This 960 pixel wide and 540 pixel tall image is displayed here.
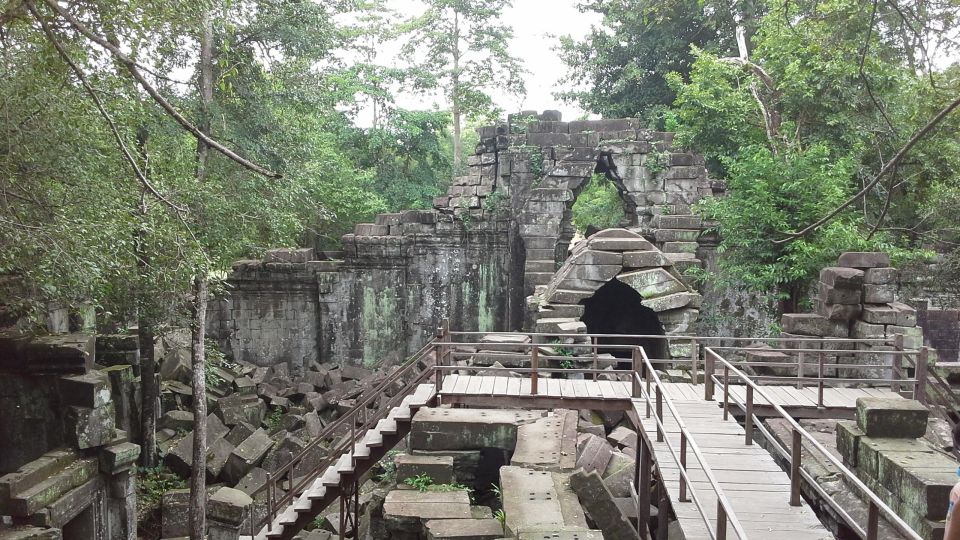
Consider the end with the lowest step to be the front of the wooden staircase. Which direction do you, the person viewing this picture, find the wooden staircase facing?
facing to the left of the viewer

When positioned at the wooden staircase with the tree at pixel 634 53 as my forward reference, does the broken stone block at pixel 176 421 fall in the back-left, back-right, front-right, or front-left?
front-left

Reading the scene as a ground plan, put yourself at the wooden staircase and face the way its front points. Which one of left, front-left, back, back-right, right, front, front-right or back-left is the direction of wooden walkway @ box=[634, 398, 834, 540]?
back-left

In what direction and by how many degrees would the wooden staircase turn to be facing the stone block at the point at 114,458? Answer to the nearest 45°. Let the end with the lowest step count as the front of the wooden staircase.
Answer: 0° — it already faces it

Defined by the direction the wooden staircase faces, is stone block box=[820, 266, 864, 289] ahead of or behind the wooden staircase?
behind

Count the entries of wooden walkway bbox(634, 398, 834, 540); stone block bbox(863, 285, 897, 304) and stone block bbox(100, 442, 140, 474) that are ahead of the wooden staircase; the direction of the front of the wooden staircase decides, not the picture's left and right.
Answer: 1

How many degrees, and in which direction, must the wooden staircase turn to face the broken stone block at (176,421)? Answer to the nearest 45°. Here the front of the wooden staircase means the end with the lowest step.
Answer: approximately 45° to its right

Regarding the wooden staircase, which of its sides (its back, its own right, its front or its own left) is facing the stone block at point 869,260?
back

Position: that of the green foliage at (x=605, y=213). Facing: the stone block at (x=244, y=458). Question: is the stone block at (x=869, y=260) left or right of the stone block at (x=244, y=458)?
left

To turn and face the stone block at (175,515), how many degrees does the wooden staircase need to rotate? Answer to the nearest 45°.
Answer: approximately 45° to its right

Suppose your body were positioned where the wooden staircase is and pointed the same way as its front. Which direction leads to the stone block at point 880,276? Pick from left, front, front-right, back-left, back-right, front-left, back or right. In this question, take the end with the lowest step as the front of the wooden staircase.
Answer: back

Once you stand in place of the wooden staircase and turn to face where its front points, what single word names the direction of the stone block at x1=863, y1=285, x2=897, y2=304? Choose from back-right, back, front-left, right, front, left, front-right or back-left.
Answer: back

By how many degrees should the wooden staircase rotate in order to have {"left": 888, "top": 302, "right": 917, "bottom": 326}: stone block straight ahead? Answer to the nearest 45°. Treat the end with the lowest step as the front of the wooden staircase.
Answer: approximately 180°
